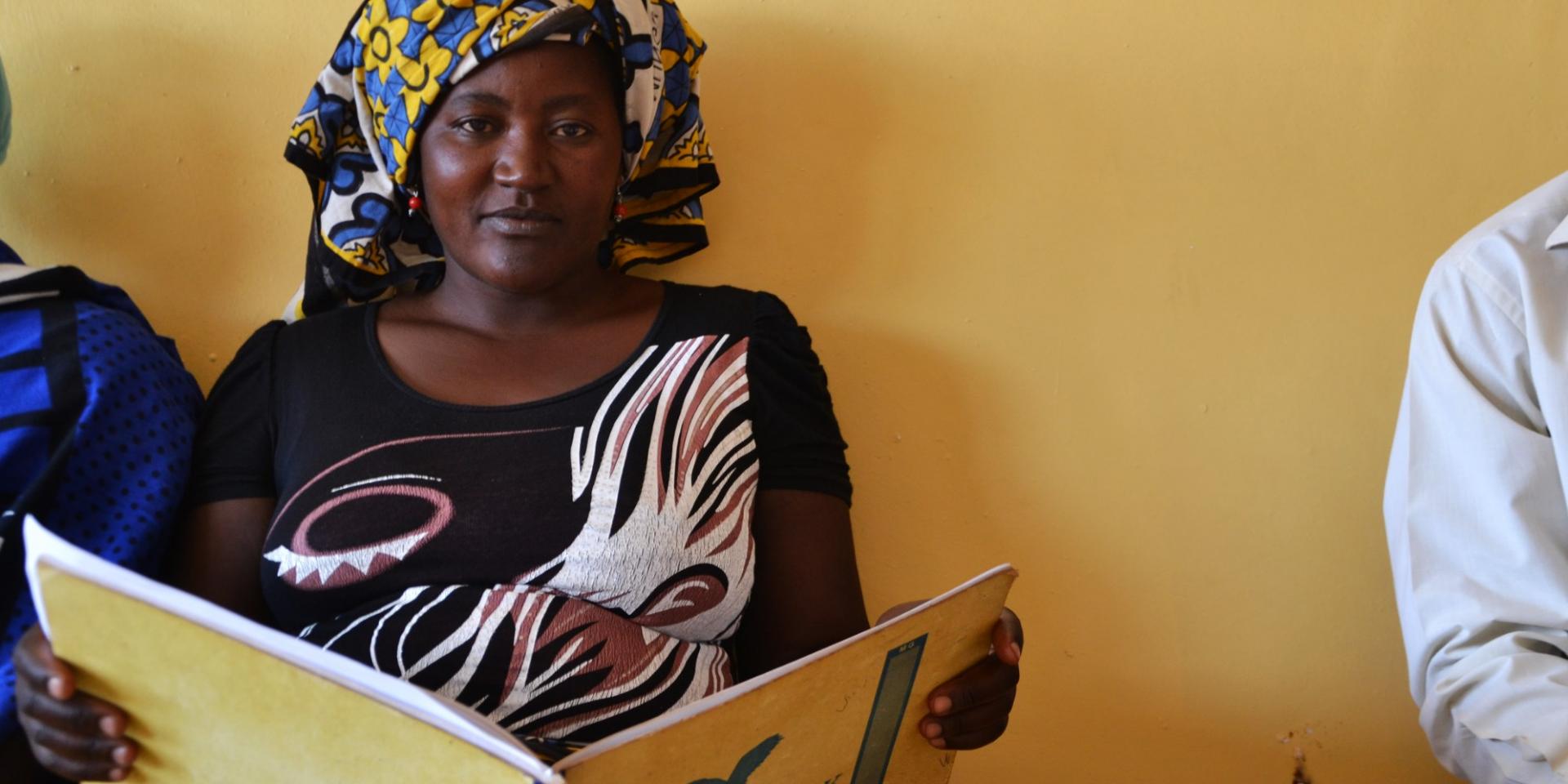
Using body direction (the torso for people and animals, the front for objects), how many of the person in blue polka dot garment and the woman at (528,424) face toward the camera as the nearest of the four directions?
2

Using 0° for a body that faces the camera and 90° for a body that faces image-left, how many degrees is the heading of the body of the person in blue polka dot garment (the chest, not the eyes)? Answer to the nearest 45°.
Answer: approximately 0°

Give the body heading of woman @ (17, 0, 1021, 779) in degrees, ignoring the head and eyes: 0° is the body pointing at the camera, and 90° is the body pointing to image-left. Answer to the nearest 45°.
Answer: approximately 0°

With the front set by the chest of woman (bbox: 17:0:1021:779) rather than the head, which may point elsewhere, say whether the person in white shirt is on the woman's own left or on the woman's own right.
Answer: on the woman's own left
